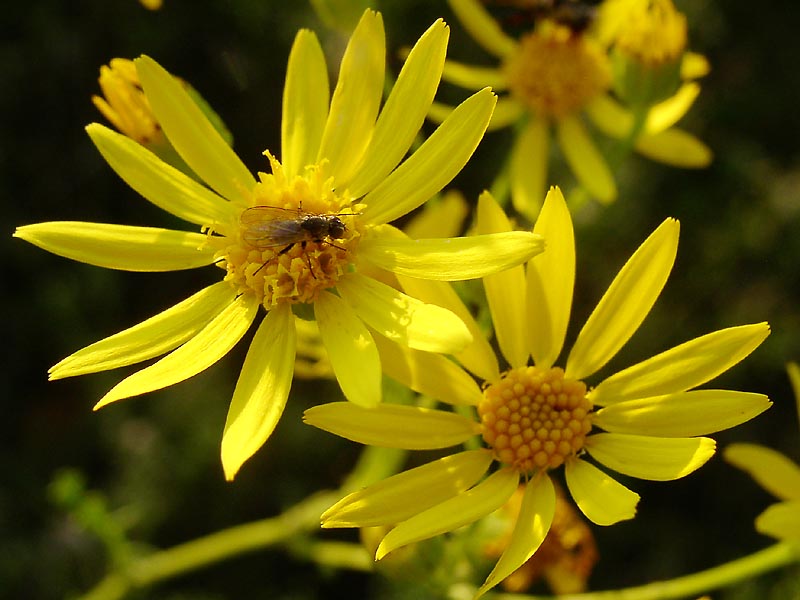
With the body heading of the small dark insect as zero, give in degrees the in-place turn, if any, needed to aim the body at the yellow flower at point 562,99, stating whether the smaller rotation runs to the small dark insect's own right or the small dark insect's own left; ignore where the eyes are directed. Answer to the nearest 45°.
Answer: approximately 45° to the small dark insect's own left

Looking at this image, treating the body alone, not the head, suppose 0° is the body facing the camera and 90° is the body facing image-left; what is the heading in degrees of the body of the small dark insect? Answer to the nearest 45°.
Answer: approximately 270°
